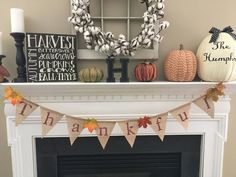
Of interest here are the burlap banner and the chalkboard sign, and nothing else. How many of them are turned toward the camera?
2

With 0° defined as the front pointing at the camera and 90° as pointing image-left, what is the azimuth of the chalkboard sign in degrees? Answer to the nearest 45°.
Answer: approximately 0°

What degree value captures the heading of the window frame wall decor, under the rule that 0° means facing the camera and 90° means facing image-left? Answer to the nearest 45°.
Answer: approximately 0°
